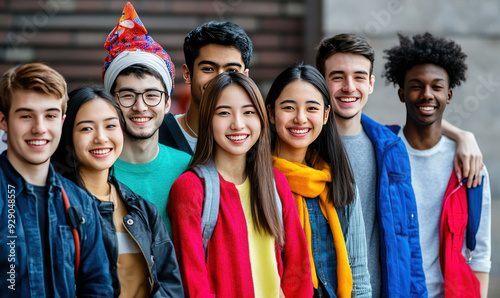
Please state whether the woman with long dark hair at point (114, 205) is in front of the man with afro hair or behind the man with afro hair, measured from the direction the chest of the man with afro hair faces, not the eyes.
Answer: in front

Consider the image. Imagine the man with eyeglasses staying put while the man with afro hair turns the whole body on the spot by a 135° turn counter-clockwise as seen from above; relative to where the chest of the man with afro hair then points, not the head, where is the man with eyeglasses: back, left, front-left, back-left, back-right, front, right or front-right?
back

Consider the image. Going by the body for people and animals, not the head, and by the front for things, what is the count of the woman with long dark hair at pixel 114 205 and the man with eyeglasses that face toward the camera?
2

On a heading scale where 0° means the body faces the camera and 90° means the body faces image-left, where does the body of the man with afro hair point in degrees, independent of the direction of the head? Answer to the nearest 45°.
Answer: approximately 0°

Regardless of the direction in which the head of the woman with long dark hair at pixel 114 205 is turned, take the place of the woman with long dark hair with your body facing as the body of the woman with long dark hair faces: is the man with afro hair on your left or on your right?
on your left
